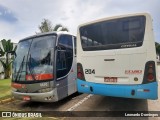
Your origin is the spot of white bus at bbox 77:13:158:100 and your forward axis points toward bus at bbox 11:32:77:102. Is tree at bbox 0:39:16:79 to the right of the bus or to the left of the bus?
right

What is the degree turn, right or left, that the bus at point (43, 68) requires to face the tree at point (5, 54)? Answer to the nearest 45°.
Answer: approximately 135° to its right

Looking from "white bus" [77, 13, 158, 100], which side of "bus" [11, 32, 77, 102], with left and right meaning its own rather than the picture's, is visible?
left

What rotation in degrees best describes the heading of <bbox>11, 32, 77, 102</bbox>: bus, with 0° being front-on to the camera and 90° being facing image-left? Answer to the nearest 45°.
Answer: approximately 45°
